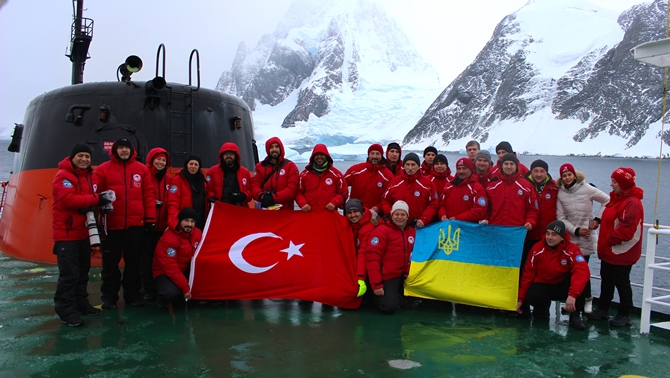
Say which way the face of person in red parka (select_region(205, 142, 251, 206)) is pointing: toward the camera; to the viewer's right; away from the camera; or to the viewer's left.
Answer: toward the camera

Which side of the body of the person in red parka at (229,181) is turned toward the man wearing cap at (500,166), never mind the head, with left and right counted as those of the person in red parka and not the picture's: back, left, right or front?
left

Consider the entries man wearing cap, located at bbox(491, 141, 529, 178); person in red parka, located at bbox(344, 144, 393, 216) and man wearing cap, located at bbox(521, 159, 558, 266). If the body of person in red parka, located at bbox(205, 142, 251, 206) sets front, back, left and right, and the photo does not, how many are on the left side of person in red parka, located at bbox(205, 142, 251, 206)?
3

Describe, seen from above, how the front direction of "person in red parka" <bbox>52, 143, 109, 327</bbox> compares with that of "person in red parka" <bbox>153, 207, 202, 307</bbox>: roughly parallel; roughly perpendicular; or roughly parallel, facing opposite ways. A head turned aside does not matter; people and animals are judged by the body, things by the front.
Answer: roughly parallel

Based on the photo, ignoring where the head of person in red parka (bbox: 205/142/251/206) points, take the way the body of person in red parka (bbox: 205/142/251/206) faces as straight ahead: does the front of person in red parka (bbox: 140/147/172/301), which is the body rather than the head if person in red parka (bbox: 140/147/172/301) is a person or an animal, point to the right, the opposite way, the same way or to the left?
the same way

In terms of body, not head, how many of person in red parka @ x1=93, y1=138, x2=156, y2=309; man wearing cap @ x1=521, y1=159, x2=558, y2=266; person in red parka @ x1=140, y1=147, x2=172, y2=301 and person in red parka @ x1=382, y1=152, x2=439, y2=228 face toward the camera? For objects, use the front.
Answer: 4

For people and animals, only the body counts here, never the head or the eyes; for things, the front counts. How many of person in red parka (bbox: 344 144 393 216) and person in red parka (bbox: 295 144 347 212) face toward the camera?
2

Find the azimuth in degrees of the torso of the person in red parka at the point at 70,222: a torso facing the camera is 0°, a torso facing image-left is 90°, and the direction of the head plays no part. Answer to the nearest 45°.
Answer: approximately 315°

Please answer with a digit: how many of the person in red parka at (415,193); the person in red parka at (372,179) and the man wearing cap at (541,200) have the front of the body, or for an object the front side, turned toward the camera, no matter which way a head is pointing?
3

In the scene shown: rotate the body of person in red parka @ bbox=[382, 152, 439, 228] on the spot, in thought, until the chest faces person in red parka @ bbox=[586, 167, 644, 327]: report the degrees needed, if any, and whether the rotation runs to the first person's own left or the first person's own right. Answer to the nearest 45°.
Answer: approximately 90° to the first person's own left

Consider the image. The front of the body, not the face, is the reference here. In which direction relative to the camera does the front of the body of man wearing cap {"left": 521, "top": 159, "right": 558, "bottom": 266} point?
toward the camera

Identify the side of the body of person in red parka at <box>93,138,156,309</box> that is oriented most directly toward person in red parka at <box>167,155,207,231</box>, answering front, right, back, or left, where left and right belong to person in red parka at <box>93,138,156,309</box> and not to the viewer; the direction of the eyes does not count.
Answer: left

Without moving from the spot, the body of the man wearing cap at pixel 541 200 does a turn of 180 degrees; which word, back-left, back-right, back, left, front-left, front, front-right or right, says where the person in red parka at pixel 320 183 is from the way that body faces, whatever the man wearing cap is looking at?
left
